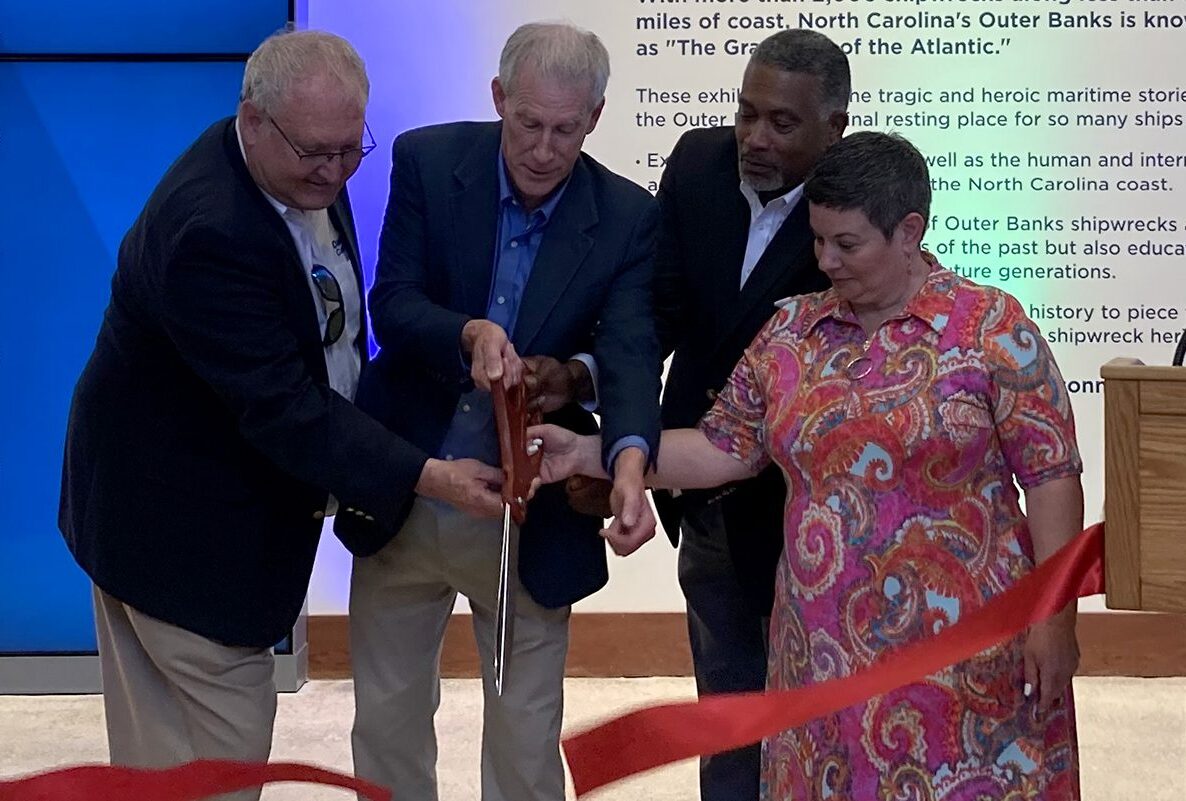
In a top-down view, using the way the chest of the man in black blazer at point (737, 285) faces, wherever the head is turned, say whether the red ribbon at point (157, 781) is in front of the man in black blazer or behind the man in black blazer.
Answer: in front

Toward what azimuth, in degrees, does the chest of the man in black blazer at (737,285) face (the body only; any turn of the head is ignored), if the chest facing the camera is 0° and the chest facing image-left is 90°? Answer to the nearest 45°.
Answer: approximately 45°

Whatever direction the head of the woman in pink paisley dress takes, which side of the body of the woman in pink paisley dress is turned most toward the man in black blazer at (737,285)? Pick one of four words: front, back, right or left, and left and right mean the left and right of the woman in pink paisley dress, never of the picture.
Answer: right

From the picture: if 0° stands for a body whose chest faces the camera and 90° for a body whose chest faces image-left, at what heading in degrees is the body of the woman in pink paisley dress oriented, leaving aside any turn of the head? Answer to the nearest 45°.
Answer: approximately 45°

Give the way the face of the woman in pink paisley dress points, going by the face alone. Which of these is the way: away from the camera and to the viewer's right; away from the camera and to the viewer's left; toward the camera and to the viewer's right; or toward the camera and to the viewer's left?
toward the camera and to the viewer's left

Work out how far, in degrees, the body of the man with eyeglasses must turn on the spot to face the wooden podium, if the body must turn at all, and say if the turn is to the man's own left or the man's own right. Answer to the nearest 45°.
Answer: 0° — they already face it
